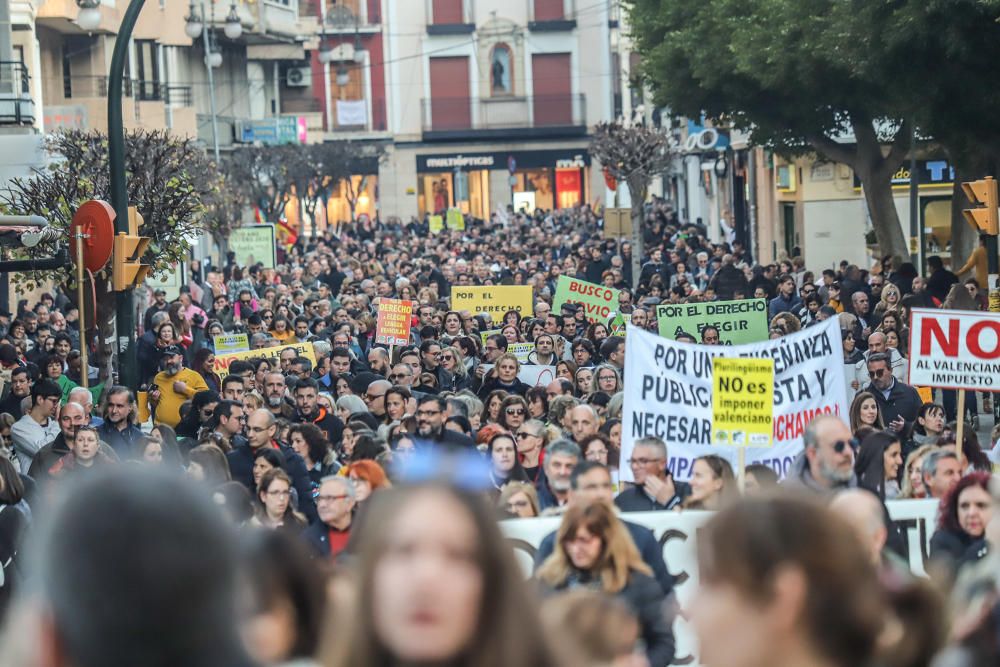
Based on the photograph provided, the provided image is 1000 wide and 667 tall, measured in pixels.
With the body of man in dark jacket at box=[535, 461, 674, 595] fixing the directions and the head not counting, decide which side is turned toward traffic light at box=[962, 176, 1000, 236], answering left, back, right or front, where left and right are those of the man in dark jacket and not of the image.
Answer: back

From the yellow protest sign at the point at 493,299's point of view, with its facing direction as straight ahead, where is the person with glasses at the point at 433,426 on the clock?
The person with glasses is roughly at 12 o'clock from the yellow protest sign.

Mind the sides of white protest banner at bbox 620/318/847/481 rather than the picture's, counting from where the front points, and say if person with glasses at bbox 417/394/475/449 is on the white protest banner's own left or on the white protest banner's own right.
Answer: on the white protest banner's own right

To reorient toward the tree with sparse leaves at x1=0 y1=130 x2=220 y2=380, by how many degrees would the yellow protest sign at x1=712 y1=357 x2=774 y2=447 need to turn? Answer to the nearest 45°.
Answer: approximately 135° to its right

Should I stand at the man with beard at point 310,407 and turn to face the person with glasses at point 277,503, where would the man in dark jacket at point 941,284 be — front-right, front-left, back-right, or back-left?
back-left
